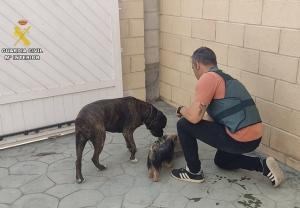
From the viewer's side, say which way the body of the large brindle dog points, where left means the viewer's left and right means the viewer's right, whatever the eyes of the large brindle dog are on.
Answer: facing away from the viewer and to the right of the viewer

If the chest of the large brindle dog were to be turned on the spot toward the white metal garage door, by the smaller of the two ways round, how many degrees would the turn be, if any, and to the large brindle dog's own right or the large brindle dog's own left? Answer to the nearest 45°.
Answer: approximately 90° to the large brindle dog's own left

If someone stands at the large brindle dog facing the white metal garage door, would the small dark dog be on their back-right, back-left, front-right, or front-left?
back-right

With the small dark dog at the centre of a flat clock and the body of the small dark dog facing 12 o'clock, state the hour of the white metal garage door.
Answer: The white metal garage door is roughly at 9 o'clock from the small dark dog.

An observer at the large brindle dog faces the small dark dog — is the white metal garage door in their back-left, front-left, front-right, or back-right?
back-left

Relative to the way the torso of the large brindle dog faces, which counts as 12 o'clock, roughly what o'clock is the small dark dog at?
The small dark dog is roughly at 2 o'clock from the large brindle dog.
